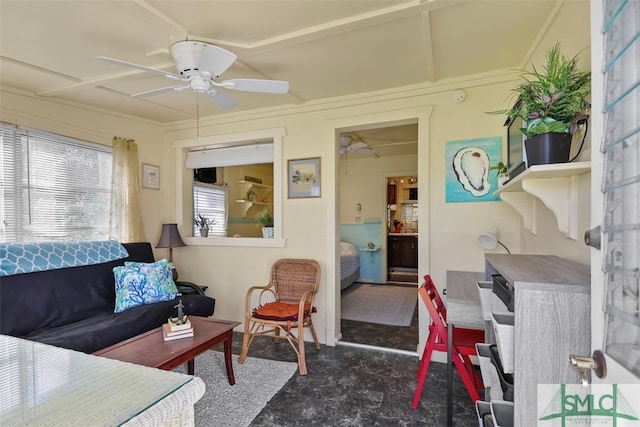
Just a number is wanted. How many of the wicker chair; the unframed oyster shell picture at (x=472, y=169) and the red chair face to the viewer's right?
1

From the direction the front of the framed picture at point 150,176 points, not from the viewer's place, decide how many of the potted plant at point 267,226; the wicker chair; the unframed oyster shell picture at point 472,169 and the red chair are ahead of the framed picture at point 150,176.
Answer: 4

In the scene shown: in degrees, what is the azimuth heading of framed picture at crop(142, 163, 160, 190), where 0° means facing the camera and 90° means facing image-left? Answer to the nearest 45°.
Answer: approximately 315°

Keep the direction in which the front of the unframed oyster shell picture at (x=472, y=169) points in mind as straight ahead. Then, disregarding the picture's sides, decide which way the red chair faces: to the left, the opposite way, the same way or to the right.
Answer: to the left

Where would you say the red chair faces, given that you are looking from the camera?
facing to the right of the viewer

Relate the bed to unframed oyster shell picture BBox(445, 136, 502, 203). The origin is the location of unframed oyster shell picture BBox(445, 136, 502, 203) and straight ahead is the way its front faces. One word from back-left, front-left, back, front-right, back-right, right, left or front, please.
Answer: back-right

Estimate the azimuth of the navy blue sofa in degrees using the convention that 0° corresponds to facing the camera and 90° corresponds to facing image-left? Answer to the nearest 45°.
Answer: approximately 315°

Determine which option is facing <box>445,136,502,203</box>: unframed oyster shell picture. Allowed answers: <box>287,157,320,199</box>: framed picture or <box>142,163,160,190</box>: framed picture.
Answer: <box>142,163,160,190</box>: framed picture

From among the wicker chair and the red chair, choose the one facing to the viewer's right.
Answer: the red chair

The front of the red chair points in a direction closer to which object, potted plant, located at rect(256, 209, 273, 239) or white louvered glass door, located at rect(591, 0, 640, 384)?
the white louvered glass door

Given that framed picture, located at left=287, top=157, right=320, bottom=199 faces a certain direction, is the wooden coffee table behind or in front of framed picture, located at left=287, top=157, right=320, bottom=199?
in front

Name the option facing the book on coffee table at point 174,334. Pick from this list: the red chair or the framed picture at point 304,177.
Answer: the framed picture

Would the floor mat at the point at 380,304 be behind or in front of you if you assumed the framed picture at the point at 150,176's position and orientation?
in front
